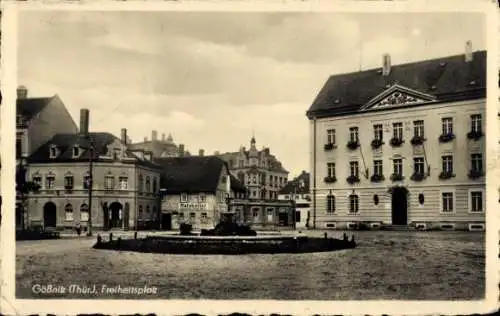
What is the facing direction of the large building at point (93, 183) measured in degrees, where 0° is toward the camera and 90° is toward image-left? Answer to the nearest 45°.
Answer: approximately 0°
